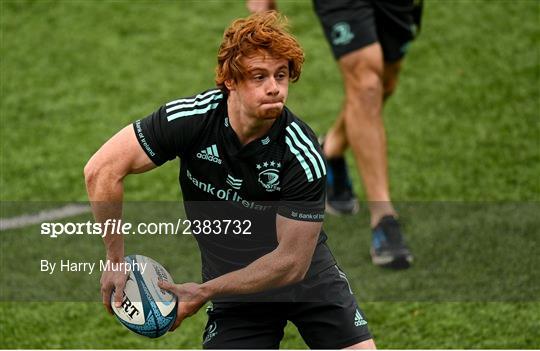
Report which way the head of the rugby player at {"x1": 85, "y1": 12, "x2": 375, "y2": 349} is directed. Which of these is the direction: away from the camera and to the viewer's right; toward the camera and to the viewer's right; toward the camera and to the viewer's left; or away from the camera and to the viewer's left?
toward the camera and to the viewer's right

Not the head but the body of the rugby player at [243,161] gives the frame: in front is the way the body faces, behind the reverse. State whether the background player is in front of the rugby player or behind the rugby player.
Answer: behind

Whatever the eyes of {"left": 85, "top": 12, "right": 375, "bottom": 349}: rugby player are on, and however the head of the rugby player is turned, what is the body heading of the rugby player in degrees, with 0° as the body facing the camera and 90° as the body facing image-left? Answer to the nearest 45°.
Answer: approximately 0°
